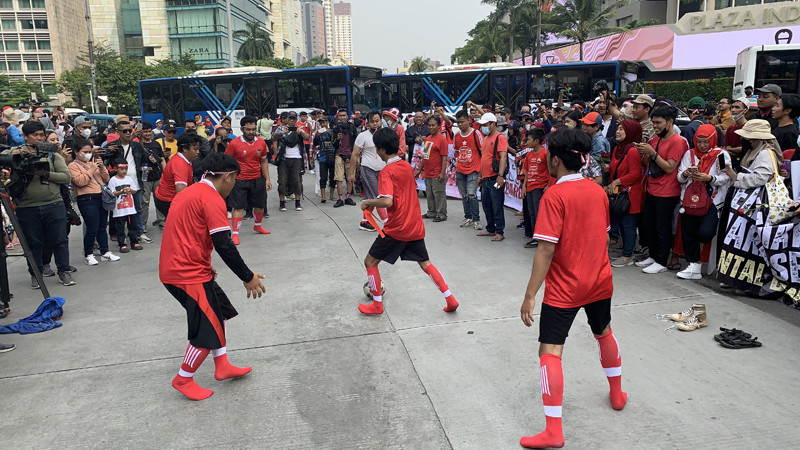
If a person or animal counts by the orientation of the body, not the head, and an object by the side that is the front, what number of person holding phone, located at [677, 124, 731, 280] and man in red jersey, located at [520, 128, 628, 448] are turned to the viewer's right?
0

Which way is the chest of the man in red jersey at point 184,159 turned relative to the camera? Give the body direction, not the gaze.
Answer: to the viewer's right

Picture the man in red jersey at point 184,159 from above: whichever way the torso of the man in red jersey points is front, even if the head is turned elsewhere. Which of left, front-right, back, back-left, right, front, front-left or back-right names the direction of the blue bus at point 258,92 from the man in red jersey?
left

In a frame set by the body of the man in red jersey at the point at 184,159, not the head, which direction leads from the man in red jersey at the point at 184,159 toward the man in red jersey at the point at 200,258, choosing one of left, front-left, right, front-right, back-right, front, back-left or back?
right

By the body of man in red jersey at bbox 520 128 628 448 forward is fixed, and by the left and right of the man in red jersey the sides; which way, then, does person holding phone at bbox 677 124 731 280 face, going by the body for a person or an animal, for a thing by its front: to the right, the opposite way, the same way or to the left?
to the left

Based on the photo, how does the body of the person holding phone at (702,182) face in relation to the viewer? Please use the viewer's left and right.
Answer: facing the viewer and to the left of the viewer

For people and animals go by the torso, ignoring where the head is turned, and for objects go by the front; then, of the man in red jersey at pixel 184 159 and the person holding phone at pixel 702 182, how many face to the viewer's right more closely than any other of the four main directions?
1

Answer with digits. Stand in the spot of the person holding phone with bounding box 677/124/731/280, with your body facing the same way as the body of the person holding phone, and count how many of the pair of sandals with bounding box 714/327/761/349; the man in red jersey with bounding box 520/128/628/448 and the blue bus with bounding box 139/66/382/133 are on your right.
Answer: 1

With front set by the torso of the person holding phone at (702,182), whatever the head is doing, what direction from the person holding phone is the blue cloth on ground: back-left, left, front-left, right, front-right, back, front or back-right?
front

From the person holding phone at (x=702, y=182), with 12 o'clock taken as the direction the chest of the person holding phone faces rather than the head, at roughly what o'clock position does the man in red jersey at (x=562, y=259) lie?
The man in red jersey is roughly at 11 o'clock from the person holding phone.

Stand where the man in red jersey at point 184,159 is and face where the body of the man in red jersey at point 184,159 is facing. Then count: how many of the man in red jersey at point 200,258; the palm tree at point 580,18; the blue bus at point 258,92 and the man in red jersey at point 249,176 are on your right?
1

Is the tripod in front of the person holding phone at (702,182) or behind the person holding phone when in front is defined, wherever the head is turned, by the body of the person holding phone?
in front

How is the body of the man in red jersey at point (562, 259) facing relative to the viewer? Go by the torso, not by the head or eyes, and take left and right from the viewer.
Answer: facing away from the viewer and to the left of the viewer

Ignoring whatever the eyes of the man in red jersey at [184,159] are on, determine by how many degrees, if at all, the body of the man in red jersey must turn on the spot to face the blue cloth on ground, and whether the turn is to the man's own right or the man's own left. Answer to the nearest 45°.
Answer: approximately 135° to the man's own right

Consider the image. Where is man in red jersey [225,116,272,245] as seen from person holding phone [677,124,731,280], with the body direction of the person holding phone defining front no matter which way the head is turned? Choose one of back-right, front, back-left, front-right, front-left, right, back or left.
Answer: front-right

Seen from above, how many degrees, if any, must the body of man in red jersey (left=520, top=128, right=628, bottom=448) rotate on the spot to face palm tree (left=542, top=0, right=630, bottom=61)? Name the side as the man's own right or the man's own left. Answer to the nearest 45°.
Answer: approximately 45° to the man's own right

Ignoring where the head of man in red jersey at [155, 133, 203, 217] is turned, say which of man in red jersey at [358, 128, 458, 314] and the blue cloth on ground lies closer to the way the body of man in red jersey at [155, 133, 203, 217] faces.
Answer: the man in red jersey
